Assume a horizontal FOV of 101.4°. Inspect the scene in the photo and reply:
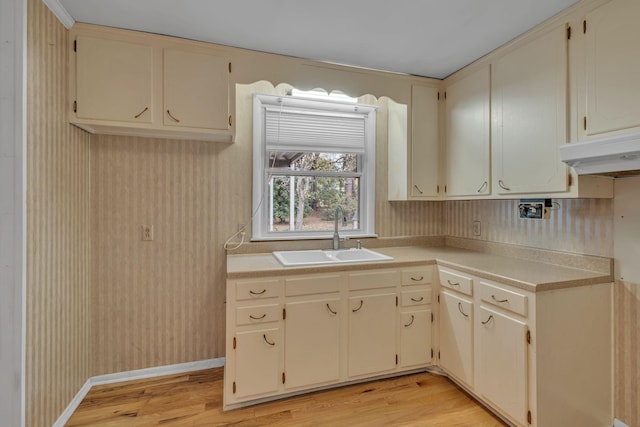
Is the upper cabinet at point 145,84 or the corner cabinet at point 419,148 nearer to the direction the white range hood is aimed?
the upper cabinet

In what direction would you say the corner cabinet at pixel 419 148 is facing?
toward the camera

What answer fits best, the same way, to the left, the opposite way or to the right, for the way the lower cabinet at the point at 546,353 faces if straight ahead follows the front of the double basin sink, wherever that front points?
to the right

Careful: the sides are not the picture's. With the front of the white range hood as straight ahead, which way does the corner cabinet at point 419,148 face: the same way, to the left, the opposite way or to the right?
to the left

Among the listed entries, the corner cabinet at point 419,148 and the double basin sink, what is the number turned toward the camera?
2

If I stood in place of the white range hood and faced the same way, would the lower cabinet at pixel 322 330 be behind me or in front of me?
in front

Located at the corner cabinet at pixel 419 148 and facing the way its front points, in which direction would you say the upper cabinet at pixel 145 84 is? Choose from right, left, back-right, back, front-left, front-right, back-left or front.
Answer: front-right

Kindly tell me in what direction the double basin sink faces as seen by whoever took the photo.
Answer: facing the viewer

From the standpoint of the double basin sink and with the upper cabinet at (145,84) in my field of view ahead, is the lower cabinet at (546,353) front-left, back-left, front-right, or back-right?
back-left

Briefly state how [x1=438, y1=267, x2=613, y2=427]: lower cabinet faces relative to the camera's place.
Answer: facing the viewer and to the left of the viewer

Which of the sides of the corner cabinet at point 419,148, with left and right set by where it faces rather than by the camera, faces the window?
right
